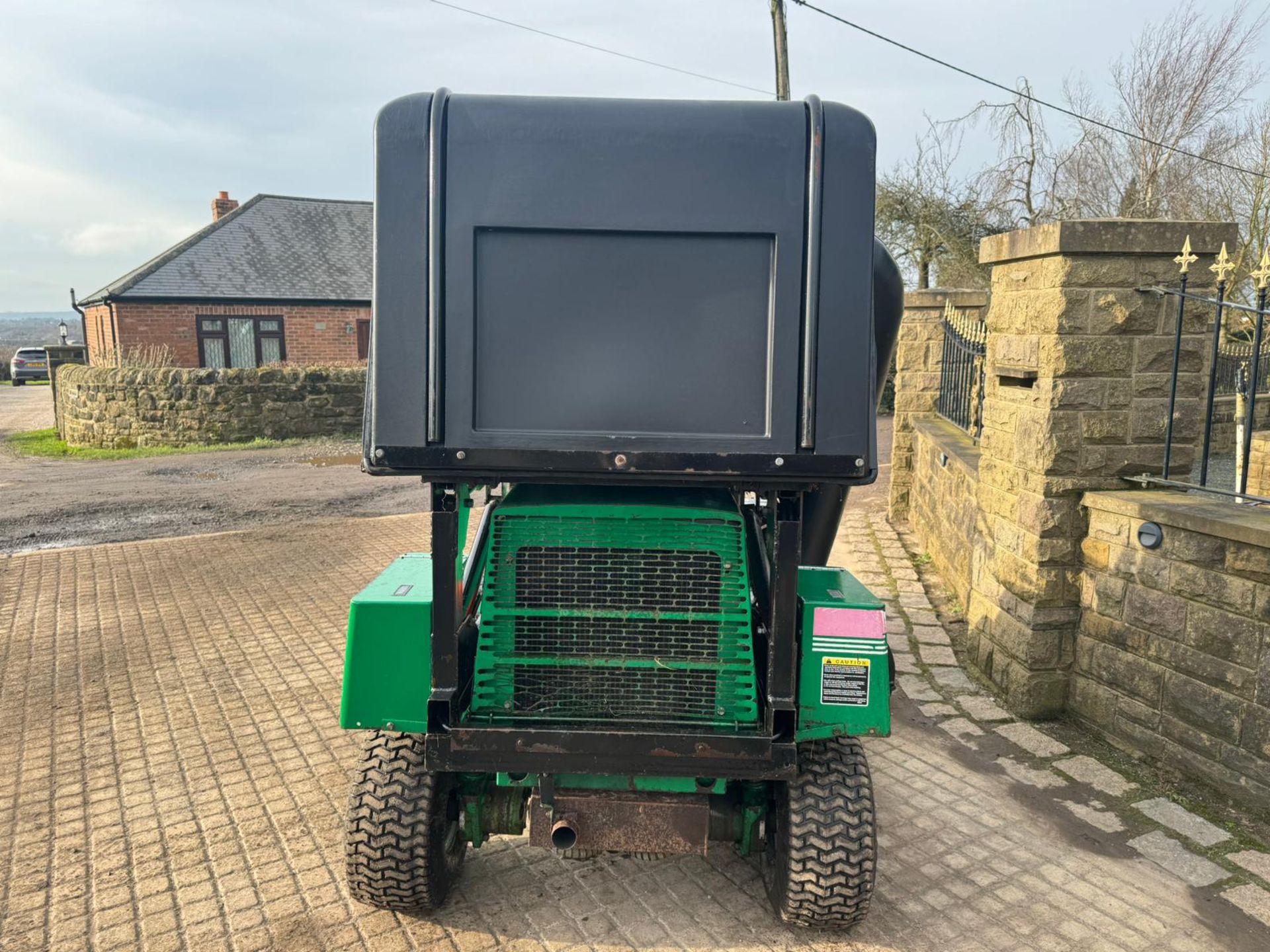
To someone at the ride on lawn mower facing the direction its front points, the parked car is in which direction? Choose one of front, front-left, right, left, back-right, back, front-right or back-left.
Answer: front-left

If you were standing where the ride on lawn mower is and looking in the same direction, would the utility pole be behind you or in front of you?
in front

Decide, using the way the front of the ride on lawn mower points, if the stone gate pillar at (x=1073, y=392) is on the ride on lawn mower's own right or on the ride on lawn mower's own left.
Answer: on the ride on lawn mower's own right

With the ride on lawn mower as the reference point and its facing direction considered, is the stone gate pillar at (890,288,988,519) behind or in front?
in front

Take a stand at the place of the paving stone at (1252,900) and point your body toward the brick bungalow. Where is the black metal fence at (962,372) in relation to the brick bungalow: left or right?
right

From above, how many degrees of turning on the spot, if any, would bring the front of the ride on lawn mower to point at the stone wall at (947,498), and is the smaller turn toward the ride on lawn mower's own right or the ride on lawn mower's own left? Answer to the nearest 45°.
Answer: approximately 45° to the ride on lawn mower's own right

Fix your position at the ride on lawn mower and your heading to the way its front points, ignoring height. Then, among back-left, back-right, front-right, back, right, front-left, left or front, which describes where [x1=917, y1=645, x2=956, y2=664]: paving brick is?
front-right

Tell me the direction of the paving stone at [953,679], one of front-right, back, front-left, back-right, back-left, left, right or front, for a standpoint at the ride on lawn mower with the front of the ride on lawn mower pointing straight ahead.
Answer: front-right

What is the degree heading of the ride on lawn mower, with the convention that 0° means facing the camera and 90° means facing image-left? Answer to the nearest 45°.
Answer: approximately 180°

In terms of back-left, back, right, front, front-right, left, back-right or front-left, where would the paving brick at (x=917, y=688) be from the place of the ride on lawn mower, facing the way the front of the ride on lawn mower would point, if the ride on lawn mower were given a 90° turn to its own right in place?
front-left

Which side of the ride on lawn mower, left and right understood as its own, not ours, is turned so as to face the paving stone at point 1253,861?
right

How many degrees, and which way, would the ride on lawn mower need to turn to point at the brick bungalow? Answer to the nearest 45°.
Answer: approximately 45° to its left

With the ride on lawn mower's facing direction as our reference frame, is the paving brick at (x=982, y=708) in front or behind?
in front
